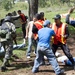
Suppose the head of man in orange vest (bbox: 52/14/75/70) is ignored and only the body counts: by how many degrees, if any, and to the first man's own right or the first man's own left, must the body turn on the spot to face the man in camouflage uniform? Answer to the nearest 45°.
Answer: approximately 45° to the first man's own right

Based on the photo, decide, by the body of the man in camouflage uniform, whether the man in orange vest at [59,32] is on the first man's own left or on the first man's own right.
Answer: on the first man's own right

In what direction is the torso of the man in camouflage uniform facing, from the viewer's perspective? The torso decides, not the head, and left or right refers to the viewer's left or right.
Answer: facing away from the viewer and to the right of the viewer

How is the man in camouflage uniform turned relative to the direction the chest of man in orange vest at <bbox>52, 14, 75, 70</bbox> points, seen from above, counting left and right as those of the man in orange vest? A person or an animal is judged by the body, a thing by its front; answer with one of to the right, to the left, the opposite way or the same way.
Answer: the opposite way

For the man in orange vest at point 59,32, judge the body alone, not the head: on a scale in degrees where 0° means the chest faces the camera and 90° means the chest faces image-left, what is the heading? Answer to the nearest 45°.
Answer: approximately 45°
